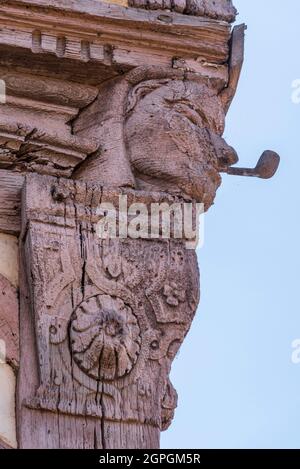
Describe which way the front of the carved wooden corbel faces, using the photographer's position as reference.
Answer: facing to the right of the viewer
